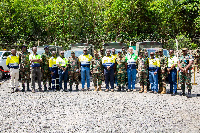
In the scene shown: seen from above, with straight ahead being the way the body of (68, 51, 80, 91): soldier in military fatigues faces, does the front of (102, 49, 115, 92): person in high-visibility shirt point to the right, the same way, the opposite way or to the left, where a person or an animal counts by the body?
the same way

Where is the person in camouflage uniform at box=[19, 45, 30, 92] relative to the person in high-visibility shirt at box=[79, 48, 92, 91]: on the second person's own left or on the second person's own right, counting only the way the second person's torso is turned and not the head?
on the second person's own right

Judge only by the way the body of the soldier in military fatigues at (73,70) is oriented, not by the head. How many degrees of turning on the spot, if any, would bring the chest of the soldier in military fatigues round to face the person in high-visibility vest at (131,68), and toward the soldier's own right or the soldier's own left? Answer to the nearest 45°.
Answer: approximately 90° to the soldier's own left

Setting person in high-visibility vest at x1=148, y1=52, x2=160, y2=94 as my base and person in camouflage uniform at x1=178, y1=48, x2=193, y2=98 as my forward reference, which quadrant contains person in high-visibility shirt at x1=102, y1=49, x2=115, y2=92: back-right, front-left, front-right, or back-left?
back-right

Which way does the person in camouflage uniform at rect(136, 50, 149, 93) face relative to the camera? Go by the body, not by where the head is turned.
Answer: toward the camera

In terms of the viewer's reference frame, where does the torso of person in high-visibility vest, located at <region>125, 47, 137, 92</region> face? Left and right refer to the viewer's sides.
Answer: facing the viewer

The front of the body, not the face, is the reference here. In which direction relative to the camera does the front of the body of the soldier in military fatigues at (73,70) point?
toward the camera

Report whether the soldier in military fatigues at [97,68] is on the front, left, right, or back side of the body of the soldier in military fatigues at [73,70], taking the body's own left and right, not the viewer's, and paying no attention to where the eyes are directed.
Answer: left

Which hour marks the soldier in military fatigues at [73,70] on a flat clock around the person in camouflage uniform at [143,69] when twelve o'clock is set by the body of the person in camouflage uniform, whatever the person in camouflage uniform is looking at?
The soldier in military fatigues is roughly at 3 o'clock from the person in camouflage uniform.

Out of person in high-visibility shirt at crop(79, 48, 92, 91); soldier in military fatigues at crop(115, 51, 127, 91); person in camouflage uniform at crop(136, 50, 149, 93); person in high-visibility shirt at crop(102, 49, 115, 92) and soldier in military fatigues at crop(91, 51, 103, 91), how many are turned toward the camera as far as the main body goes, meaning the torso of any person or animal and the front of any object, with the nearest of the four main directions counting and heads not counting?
5

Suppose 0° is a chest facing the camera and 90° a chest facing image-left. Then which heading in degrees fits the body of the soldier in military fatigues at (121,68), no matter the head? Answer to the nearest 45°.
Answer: approximately 0°

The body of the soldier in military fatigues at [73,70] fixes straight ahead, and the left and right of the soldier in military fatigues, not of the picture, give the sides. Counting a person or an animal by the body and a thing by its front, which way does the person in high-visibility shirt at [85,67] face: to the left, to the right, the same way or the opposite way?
the same way

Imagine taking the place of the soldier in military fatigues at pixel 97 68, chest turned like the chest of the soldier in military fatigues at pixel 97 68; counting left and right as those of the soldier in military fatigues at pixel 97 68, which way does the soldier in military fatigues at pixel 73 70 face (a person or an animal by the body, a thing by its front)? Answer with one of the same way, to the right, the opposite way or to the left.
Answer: the same way

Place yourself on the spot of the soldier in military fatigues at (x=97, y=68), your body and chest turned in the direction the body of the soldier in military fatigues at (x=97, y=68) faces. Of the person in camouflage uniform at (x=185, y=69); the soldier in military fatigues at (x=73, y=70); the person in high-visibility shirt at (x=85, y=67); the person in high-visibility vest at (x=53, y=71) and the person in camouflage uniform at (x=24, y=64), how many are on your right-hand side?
4

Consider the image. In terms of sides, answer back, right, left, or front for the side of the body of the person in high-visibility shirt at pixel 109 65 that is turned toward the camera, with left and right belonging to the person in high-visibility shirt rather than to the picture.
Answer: front

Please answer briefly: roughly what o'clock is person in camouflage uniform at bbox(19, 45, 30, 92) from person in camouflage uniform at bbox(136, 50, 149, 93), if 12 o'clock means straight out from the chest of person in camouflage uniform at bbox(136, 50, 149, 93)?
person in camouflage uniform at bbox(19, 45, 30, 92) is roughly at 3 o'clock from person in camouflage uniform at bbox(136, 50, 149, 93).
